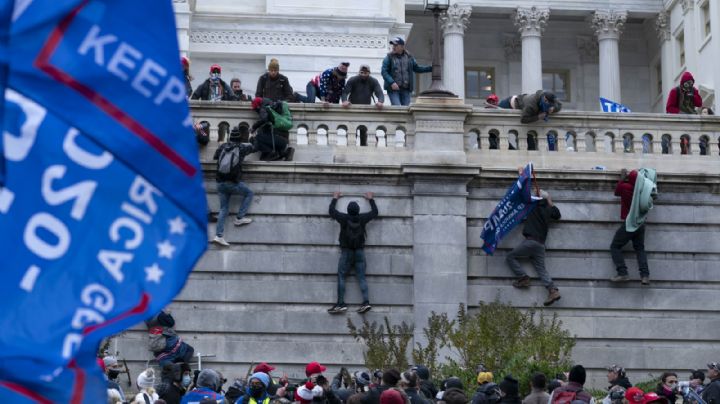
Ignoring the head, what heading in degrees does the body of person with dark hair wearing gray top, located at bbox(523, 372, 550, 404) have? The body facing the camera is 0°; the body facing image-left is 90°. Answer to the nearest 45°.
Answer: approximately 180°

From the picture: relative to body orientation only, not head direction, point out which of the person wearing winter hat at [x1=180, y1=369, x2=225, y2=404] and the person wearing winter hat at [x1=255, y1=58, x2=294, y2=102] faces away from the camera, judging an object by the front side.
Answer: the person wearing winter hat at [x1=180, y1=369, x2=225, y2=404]

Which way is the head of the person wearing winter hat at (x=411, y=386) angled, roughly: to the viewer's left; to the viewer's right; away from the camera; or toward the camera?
away from the camera

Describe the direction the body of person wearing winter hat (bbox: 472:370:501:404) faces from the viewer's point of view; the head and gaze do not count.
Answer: away from the camera

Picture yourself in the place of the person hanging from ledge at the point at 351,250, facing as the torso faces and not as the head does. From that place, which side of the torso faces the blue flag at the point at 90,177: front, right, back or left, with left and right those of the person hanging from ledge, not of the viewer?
back

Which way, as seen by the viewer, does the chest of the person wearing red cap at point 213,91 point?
toward the camera

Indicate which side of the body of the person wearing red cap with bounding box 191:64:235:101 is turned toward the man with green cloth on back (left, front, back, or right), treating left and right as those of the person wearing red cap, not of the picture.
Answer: left

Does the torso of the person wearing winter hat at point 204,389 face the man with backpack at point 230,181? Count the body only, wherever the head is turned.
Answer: yes

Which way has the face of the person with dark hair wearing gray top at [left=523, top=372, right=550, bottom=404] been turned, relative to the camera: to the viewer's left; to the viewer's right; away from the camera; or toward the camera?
away from the camera

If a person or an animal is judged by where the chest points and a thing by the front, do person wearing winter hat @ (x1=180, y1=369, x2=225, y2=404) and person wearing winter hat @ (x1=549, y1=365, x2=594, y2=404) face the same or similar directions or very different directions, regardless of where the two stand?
same or similar directions

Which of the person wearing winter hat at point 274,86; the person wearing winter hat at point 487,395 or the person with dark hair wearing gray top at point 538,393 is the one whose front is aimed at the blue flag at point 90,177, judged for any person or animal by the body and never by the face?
the person wearing winter hat at point 274,86

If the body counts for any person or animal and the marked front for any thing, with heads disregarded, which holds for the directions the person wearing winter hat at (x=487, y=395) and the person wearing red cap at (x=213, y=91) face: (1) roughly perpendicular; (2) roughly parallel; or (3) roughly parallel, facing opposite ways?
roughly parallel, facing opposite ways

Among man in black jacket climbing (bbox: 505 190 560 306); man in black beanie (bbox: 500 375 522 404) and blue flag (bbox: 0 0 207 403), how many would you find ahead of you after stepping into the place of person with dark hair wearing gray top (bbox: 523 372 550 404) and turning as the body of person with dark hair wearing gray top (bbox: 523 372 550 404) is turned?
1

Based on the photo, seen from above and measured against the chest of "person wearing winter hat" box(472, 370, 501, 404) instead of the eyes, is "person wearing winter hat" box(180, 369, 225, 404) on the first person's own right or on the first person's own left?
on the first person's own left

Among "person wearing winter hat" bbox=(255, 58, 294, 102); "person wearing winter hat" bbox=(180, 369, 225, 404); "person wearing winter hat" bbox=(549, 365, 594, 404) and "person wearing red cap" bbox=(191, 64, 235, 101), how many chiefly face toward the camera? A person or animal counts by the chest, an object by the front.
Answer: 2

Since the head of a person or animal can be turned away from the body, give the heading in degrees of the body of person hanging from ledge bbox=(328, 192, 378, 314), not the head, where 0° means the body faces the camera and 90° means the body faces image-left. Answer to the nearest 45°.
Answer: approximately 180°

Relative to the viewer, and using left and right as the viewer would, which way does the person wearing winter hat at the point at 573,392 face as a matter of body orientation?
facing away from the viewer
